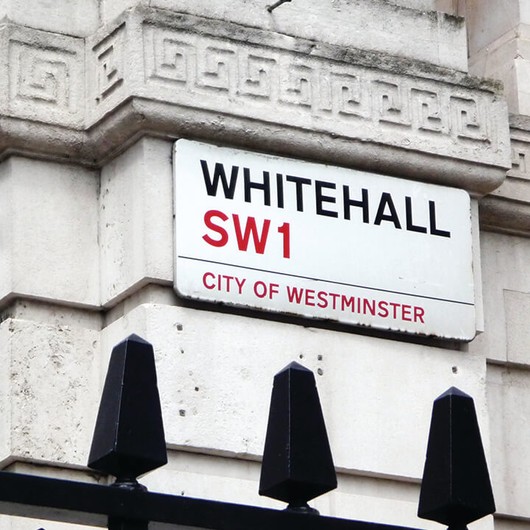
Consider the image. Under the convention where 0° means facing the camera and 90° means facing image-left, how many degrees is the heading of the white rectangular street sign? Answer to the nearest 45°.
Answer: approximately 315°
